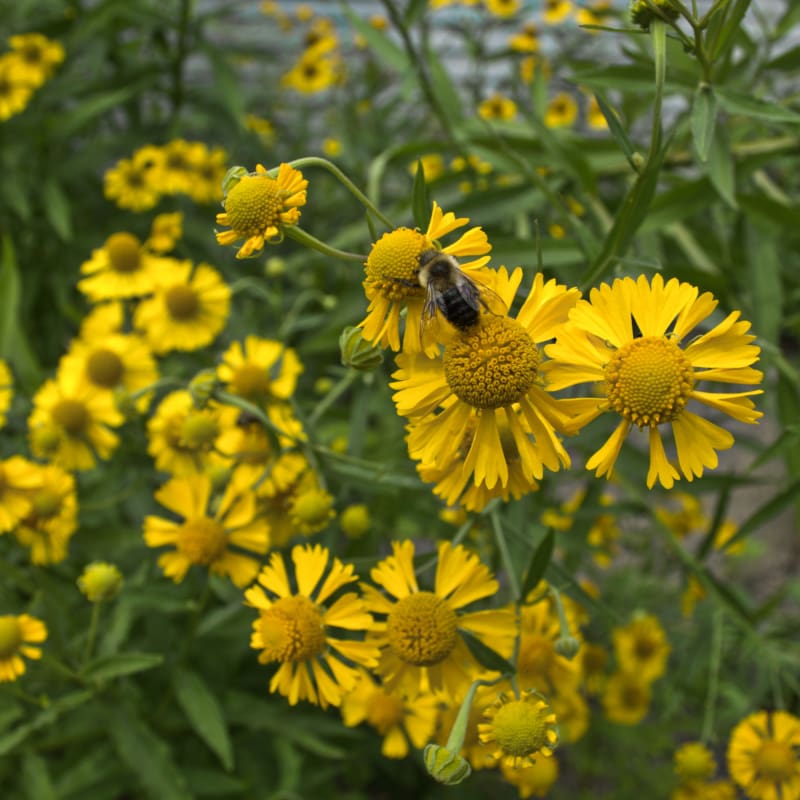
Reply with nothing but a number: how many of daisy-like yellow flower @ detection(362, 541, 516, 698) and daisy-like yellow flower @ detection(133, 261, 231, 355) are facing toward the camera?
2

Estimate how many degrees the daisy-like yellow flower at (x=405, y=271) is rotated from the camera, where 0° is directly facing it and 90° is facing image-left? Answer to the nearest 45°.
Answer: approximately 45°

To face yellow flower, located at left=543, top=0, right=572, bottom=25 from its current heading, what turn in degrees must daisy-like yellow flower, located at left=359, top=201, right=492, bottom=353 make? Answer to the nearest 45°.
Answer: approximately 135° to its right

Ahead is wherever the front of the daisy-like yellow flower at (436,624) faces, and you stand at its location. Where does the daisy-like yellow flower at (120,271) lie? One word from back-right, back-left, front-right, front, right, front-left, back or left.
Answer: back-right

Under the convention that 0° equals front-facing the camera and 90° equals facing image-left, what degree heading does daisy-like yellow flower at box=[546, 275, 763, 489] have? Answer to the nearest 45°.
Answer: approximately 0°
